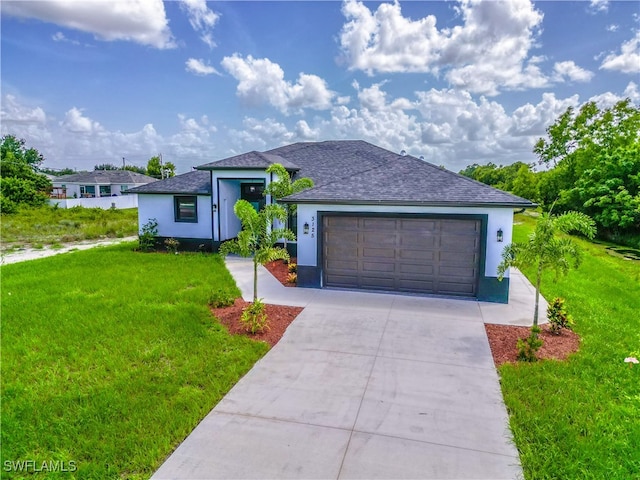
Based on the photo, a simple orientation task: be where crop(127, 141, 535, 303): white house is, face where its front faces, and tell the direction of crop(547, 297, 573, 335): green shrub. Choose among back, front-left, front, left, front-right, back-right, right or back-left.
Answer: front-left

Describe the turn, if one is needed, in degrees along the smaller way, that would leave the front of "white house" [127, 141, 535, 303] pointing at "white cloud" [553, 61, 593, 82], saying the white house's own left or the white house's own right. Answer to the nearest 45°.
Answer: approximately 135° to the white house's own left

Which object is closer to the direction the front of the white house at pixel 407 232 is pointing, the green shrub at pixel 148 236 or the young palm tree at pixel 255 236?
the young palm tree

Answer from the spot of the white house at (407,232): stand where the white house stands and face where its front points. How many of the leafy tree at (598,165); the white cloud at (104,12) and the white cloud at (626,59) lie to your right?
1

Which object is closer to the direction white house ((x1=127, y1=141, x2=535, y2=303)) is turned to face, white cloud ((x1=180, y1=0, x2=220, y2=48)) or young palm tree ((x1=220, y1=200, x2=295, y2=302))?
the young palm tree

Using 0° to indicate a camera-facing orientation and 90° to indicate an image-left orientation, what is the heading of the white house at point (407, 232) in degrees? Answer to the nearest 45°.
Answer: approximately 0°

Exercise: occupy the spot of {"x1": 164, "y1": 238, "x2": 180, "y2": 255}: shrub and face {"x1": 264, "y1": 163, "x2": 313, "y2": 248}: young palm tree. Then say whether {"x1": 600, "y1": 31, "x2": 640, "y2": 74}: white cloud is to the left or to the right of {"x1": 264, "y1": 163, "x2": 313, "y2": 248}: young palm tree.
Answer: left

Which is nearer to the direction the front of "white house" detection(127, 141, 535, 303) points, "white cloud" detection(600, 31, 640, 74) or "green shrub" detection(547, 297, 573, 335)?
the green shrub

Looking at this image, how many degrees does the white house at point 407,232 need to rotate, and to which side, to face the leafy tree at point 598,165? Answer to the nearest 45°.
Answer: approximately 135° to its left

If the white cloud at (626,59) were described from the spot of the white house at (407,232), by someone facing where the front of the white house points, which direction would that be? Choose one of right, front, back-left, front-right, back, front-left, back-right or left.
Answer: back-left

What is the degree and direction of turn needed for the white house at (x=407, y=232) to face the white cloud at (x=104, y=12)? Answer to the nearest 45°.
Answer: approximately 90° to its right

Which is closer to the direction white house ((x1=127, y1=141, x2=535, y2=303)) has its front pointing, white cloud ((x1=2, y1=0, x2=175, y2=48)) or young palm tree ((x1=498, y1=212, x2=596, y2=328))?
the young palm tree
